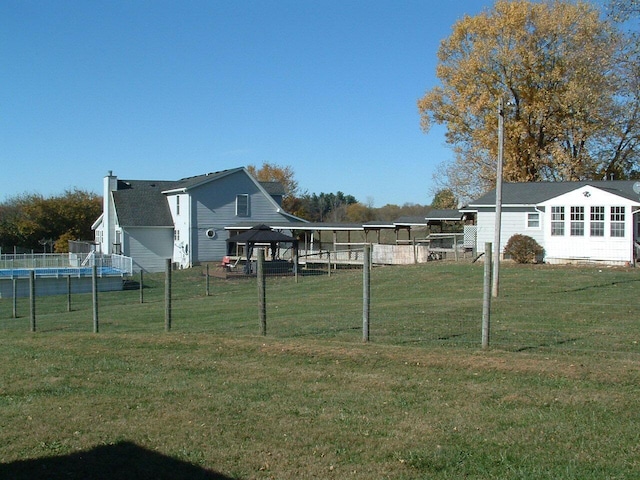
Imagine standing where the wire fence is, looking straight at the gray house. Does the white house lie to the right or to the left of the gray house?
right

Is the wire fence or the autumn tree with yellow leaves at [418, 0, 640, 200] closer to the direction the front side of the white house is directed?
the wire fence

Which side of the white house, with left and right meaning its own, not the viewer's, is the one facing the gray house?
right

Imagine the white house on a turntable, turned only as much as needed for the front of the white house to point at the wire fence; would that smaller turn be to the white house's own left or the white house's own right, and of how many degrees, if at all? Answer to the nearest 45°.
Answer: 0° — it already faces it

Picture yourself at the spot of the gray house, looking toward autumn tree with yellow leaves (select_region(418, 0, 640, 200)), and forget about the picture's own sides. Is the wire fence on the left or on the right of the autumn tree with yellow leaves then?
right

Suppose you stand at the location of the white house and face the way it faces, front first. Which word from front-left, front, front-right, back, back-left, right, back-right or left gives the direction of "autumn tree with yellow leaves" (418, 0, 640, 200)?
back

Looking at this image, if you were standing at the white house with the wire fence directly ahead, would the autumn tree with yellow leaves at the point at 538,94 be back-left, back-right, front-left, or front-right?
back-right

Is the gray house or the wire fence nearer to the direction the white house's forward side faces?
the wire fence

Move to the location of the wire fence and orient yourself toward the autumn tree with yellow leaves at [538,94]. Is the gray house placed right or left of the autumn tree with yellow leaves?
left

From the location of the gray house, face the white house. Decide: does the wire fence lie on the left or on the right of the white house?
right

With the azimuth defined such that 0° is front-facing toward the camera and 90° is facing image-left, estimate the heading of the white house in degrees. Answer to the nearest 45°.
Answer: approximately 0°
